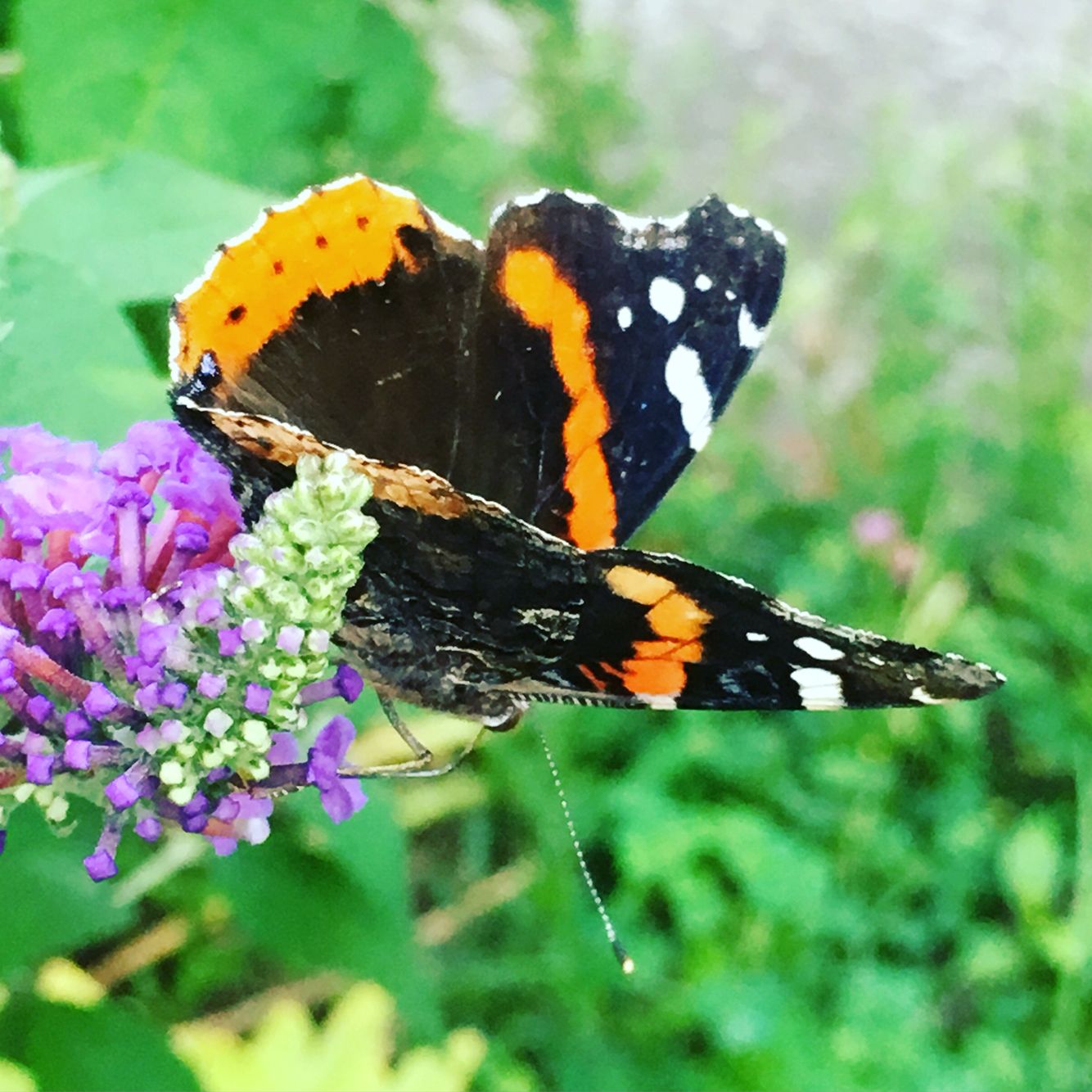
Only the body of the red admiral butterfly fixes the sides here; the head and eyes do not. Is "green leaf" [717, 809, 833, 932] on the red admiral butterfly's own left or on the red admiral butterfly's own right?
on the red admiral butterfly's own left
